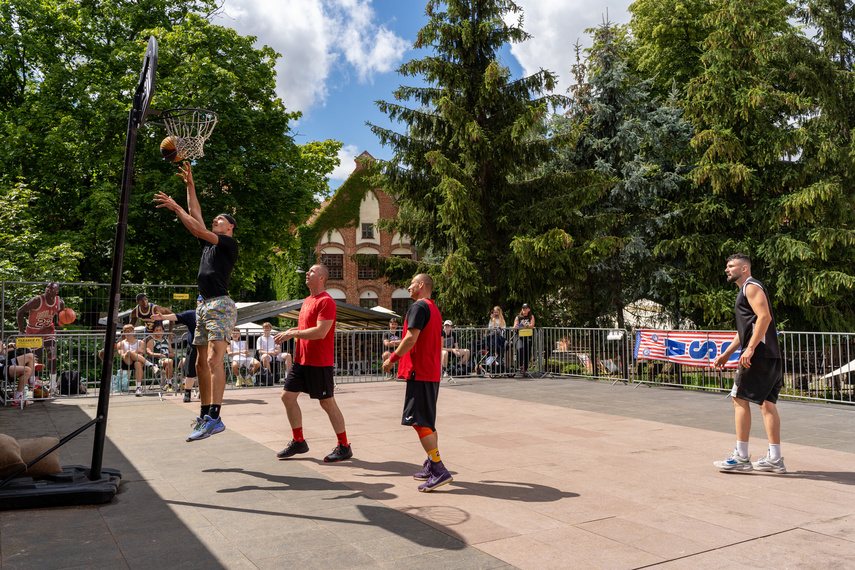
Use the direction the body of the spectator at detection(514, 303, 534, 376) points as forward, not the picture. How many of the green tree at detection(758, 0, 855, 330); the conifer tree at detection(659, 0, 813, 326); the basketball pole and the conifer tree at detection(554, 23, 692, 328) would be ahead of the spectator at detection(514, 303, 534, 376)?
1

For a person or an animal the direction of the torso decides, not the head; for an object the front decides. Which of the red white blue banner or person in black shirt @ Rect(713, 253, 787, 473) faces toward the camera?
the red white blue banner

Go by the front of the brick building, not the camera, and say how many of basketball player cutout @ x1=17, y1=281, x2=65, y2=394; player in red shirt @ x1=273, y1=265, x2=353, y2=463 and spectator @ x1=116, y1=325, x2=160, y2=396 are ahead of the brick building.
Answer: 3

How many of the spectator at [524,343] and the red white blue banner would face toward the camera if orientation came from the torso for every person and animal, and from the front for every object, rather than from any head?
2

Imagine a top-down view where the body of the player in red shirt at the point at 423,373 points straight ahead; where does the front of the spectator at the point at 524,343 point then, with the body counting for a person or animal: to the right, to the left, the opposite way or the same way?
to the left

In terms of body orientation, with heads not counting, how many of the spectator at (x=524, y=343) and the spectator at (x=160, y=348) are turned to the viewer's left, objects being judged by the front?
0

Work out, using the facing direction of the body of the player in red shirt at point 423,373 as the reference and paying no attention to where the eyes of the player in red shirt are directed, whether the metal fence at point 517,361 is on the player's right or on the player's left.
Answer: on the player's right

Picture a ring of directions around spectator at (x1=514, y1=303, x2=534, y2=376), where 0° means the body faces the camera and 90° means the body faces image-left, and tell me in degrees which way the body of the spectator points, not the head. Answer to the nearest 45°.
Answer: approximately 0°

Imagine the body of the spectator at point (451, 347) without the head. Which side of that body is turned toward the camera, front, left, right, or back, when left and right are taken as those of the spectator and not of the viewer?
front

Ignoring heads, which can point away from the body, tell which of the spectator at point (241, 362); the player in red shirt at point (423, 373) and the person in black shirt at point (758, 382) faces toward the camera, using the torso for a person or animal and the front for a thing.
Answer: the spectator

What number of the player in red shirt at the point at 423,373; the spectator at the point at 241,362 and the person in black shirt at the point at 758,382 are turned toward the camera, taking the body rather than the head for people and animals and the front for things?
1

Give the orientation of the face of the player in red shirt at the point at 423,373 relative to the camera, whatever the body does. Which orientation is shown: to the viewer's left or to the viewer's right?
to the viewer's left

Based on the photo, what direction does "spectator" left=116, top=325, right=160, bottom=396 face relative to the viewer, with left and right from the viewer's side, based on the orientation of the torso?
facing the viewer

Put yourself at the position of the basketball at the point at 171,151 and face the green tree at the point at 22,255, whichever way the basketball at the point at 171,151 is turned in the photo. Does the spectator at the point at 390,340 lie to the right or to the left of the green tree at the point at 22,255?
right

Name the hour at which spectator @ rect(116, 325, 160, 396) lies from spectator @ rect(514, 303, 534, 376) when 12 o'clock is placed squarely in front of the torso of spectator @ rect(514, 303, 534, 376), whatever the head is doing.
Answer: spectator @ rect(116, 325, 160, 396) is roughly at 2 o'clock from spectator @ rect(514, 303, 534, 376).

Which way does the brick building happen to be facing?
toward the camera

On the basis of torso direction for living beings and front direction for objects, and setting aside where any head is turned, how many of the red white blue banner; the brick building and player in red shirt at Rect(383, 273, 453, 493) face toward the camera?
2

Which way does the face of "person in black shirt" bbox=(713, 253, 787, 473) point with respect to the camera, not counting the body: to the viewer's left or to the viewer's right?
to the viewer's left
